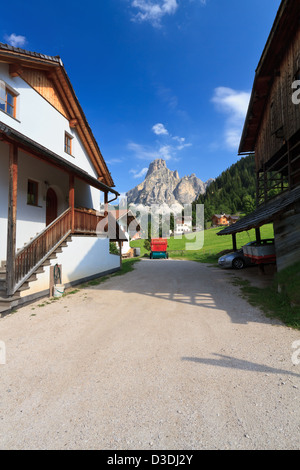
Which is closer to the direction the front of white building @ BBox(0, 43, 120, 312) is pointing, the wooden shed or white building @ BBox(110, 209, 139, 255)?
the wooden shed

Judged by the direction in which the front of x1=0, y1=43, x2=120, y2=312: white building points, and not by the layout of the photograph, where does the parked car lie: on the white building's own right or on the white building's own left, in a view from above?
on the white building's own left

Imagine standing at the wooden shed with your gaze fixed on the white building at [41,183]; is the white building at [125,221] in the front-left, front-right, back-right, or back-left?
front-right

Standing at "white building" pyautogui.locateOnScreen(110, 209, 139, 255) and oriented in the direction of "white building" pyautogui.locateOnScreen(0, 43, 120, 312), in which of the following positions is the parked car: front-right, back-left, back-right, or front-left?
front-left

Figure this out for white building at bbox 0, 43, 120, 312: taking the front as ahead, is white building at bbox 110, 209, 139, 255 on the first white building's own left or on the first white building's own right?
on the first white building's own left

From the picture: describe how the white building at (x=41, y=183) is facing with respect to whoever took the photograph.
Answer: facing the viewer and to the right of the viewer

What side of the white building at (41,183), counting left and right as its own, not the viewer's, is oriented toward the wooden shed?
front
